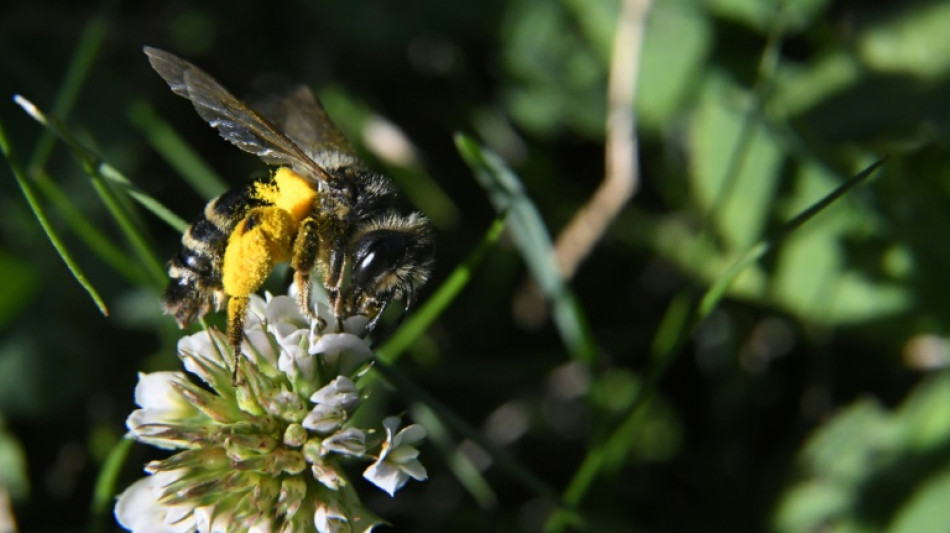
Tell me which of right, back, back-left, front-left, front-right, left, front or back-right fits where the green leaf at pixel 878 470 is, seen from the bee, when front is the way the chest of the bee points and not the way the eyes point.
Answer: front

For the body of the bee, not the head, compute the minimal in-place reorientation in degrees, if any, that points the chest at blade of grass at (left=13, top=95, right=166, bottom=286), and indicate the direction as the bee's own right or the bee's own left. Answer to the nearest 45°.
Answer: approximately 135° to the bee's own left

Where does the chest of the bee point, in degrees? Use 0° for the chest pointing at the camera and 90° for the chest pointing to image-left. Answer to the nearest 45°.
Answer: approximately 270°
